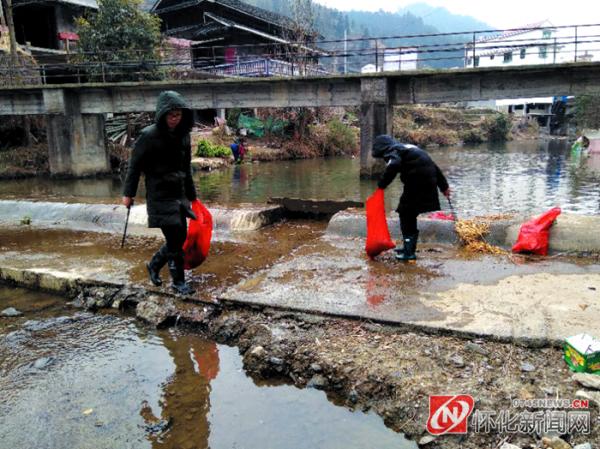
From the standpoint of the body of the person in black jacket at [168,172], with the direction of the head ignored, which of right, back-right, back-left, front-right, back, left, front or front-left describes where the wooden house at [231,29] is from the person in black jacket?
back-left

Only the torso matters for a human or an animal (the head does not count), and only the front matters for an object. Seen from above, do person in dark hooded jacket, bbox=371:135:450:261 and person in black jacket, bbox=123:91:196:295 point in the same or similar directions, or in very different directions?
very different directions

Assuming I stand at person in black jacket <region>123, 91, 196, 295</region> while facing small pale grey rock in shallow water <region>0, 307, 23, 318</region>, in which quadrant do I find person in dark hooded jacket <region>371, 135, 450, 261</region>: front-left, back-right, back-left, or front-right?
back-right
